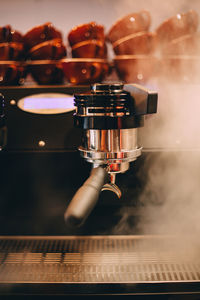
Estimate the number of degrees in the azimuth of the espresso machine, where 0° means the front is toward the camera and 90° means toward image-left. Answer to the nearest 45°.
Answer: approximately 0°
